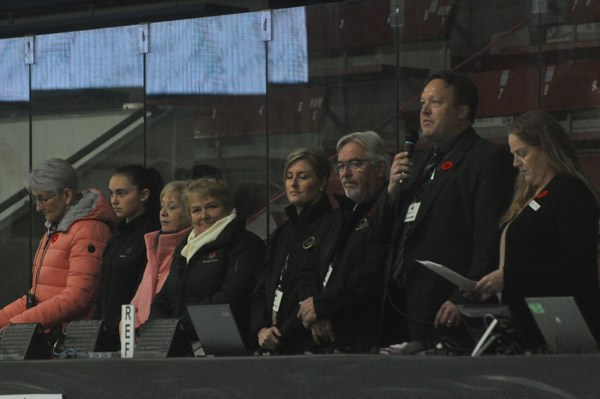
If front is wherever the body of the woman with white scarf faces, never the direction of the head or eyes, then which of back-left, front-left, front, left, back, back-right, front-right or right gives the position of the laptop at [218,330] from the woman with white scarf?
front-left

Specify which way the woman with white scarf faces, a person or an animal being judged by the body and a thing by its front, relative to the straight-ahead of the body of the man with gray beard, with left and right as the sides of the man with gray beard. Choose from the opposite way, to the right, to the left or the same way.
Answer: the same way

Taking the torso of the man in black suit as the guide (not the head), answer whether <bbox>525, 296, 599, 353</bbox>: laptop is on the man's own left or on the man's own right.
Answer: on the man's own left

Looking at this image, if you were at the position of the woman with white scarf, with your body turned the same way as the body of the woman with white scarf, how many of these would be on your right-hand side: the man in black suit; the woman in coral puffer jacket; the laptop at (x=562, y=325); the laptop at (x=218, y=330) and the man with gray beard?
1

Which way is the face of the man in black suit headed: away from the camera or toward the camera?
toward the camera

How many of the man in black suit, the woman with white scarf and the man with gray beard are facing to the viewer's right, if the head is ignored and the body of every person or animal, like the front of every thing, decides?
0

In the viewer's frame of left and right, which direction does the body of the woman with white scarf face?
facing the viewer and to the left of the viewer

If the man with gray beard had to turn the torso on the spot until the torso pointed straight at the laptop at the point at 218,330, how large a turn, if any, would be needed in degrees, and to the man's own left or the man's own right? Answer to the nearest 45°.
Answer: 0° — they already face it

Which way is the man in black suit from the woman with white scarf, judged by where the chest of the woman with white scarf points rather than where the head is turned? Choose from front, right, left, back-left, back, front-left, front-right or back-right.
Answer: left

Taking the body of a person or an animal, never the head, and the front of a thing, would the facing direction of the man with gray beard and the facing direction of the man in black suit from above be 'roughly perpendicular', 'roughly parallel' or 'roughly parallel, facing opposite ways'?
roughly parallel

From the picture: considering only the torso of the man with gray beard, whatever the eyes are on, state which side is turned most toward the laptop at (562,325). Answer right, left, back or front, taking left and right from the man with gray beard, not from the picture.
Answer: left
